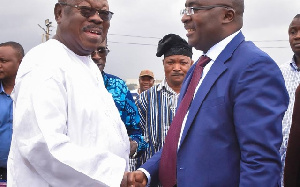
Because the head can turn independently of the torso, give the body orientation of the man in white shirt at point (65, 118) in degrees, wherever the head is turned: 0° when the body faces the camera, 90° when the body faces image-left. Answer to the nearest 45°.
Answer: approximately 315°

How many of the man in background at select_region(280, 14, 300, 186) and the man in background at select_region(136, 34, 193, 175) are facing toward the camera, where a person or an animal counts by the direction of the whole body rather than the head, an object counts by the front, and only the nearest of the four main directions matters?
2

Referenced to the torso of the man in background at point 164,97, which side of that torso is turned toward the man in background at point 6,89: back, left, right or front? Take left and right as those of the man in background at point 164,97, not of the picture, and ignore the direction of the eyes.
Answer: right

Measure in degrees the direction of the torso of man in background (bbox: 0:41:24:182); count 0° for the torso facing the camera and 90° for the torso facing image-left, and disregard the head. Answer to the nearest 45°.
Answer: approximately 45°

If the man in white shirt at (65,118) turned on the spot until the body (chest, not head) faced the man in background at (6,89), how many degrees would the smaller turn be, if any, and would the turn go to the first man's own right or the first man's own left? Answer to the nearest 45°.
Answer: approximately 135° to the first man's own left

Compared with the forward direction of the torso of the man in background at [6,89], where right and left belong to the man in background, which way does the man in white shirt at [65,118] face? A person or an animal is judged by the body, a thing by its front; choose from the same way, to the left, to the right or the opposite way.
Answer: to the left

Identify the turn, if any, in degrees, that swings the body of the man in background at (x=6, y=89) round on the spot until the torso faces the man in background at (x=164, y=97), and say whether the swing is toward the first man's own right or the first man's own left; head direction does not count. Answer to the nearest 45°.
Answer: approximately 135° to the first man's own left

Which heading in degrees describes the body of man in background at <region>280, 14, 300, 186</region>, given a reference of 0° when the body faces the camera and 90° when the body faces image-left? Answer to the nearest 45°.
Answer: approximately 0°

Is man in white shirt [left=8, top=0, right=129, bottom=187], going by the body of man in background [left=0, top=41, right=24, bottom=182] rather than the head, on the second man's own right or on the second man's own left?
on the second man's own left

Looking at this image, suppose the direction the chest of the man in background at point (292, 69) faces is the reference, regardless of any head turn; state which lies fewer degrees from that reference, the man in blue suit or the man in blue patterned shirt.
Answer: the man in blue suit
